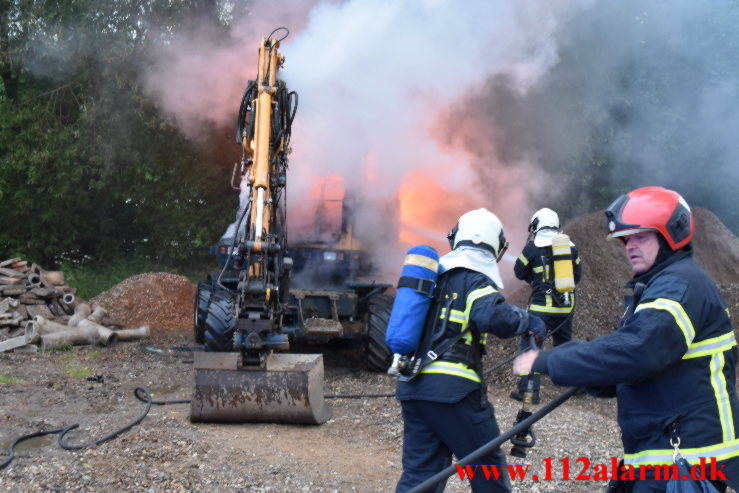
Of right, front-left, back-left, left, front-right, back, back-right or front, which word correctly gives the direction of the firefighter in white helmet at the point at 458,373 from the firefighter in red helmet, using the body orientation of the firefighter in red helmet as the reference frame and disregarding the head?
front-right

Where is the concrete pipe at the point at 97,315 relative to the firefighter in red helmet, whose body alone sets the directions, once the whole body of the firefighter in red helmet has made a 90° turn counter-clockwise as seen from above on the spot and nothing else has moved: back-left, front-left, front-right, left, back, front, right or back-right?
back-right

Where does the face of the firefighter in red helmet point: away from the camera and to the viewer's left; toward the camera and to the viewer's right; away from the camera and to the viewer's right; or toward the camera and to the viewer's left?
toward the camera and to the viewer's left

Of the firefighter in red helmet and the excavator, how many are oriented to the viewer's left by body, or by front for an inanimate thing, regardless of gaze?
1

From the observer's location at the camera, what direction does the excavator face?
facing the viewer

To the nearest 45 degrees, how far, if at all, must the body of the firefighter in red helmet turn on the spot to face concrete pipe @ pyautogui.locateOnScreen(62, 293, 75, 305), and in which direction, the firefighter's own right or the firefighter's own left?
approximately 45° to the firefighter's own right

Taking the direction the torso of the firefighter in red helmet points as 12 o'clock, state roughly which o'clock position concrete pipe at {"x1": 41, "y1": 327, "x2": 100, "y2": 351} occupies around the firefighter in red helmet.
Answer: The concrete pipe is roughly at 1 o'clock from the firefighter in red helmet.

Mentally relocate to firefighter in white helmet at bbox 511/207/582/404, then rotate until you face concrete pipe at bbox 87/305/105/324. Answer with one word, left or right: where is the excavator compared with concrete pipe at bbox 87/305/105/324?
left

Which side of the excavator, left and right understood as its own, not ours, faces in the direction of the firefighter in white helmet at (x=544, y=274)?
left

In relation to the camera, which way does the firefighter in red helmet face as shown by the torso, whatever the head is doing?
to the viewer's left

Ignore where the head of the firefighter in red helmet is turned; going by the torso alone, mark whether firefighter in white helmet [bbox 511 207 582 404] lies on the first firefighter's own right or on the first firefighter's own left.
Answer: on the first firefighter's own right
